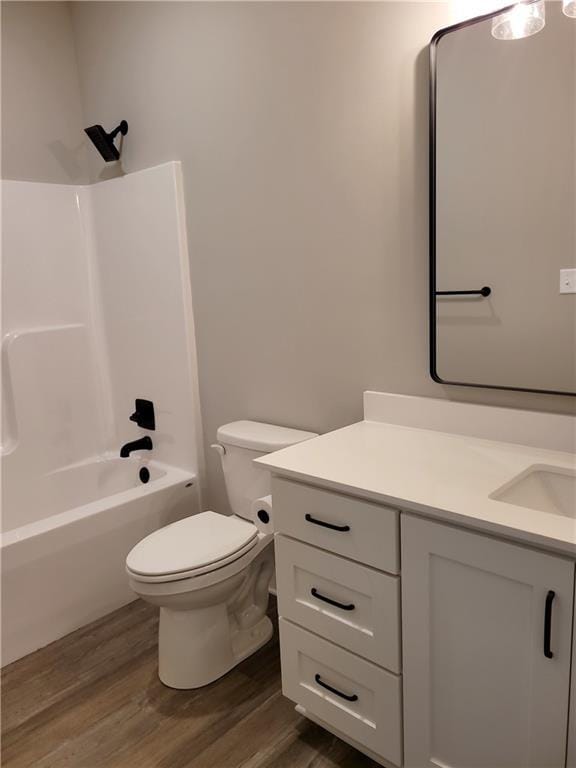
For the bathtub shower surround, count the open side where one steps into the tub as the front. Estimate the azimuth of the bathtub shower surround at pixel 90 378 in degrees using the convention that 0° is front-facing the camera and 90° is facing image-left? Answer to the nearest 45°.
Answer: approximately 315°

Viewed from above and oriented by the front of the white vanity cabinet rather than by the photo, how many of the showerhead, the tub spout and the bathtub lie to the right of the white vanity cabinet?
3

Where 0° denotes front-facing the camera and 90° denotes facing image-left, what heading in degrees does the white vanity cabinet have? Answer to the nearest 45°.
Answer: approximately 45°

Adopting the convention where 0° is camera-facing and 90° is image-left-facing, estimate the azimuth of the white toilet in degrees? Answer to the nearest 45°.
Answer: approximately 45°

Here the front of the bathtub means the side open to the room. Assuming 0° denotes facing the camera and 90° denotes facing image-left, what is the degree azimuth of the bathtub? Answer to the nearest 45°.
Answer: approximately 315°
